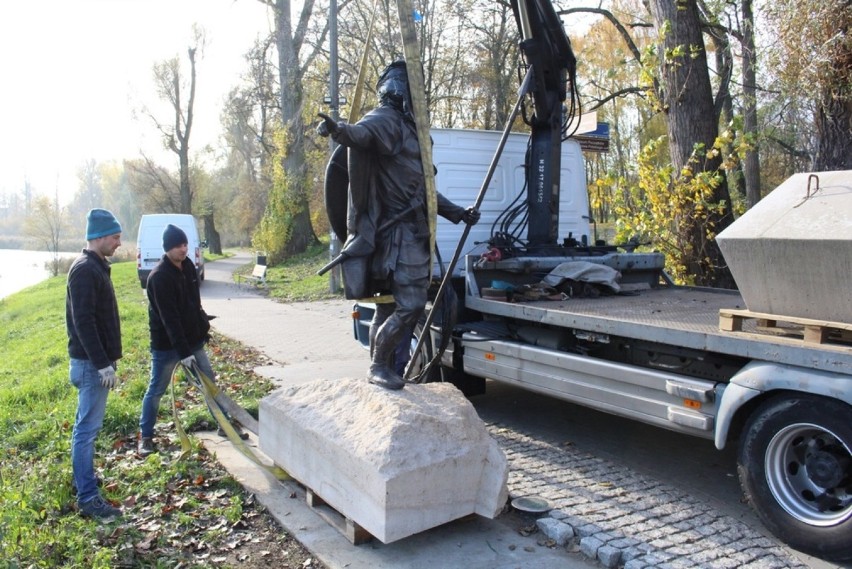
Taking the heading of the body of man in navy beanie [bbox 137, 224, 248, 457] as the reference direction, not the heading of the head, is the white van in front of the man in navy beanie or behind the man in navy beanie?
behind

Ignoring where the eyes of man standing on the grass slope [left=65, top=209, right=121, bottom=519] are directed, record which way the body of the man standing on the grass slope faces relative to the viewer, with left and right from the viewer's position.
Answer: facing to the right of the viewer

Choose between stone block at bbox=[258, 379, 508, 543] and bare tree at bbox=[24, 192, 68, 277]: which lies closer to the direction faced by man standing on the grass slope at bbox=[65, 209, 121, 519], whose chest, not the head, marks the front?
the stone block

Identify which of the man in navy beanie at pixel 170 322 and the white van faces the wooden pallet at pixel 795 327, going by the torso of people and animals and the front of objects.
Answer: the man in navy beanie

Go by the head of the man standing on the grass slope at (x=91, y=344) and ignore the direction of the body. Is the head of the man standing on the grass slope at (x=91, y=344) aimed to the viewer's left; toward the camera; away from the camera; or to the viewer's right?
to the viewer's right

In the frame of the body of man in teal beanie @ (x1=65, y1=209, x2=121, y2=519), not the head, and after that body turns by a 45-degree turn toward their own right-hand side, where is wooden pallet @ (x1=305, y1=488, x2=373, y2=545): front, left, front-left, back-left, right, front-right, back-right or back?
front

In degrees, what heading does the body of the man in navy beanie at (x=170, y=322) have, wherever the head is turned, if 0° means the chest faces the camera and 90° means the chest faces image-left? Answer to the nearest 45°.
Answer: approximately 315°

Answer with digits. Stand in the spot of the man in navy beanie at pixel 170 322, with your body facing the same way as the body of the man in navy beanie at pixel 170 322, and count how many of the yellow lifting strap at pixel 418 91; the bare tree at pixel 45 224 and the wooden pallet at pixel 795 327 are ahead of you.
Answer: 2

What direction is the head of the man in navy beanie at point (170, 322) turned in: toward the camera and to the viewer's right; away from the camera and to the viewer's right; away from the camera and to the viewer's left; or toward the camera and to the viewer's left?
toward the camera and to the viewer's right
